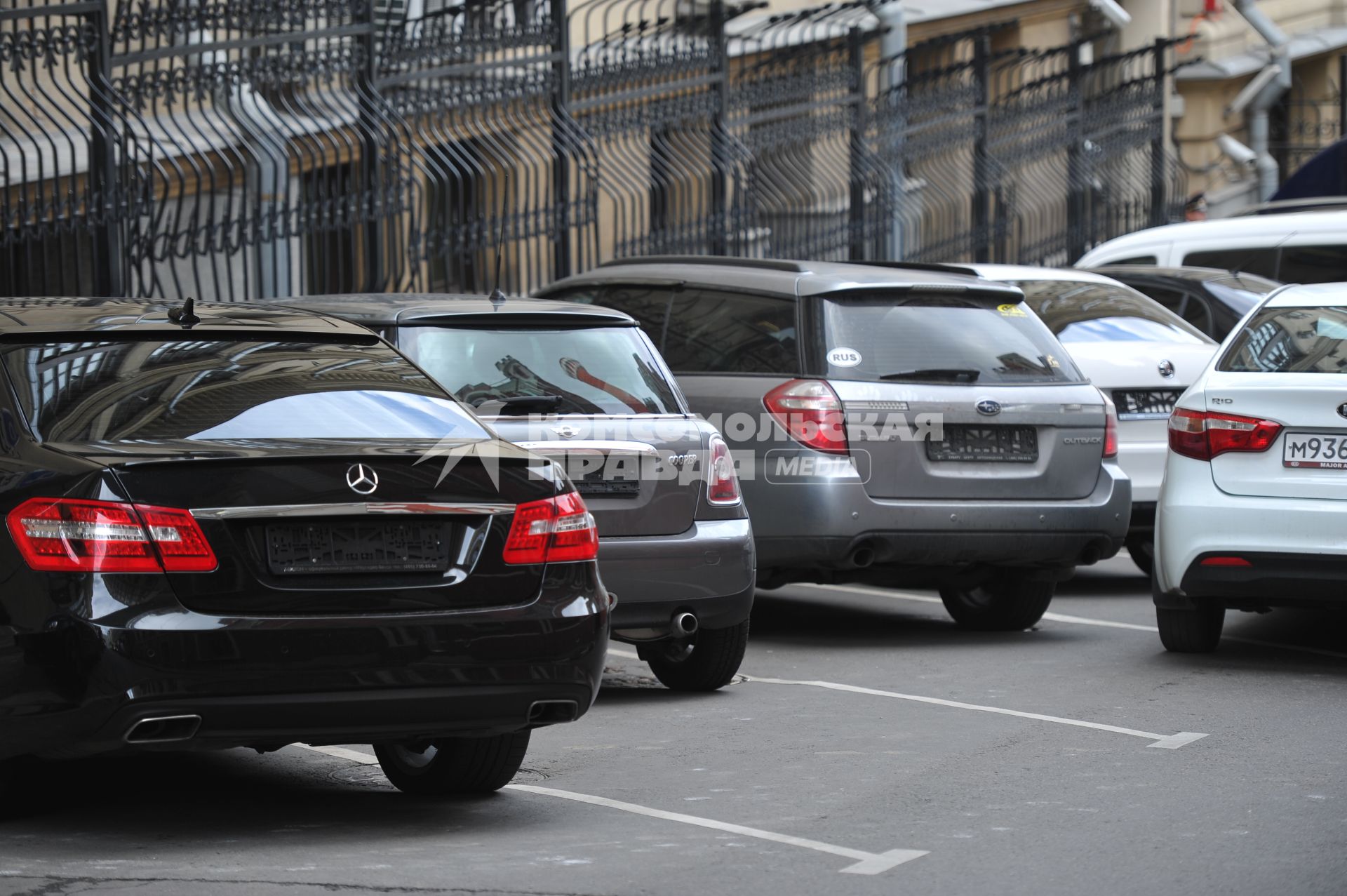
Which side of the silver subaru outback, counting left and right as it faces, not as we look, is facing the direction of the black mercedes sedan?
left

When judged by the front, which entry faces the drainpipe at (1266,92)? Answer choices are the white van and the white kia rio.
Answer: the white kia rio

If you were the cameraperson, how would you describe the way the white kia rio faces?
facing away from the viewer

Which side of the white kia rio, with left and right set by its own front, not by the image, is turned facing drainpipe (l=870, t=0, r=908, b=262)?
front

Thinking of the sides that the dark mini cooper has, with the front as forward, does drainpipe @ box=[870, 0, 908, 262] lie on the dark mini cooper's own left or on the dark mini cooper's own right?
on the dark mini cooper's own right

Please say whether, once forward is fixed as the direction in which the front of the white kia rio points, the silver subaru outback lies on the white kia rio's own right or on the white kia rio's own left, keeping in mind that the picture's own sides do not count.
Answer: on the white kia rio's own left

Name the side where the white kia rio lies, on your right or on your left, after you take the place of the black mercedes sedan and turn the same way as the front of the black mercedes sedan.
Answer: on your right

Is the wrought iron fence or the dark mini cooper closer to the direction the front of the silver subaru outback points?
the wrought iron fence

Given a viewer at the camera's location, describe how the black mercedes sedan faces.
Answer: facing away from the viewer and to the left of the viewer

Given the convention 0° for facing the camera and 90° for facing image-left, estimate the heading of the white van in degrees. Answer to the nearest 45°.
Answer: approximately 90°

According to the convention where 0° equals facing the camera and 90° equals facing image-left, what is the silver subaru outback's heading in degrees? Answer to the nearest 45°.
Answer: approximately 135°

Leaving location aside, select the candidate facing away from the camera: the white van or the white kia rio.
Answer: the white kia rio

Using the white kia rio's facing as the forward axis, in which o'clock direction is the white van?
The white van is roughly at 12 o'clock from the white kia rio.

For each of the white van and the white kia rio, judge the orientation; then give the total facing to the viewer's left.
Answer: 1

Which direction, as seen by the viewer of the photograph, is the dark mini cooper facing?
facing away from the viewer and to the left of the viewer

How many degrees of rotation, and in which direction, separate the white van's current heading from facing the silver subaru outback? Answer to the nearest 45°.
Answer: approximately 90° to its left
